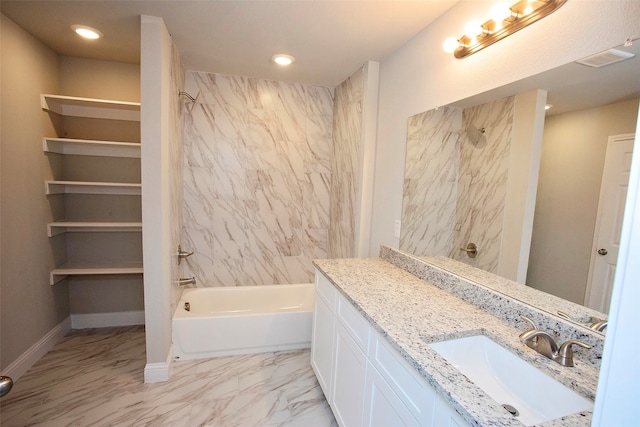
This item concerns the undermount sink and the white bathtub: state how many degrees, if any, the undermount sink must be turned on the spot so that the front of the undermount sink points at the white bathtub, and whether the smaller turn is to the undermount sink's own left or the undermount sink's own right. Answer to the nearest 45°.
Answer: approximately 45° to the undermount sink's own right

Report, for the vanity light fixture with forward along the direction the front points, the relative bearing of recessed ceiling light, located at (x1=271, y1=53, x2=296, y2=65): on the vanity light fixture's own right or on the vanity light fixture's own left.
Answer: on the vanity light fixture's own right

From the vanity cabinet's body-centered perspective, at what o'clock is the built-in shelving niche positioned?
The built-in shelving niche is roughly at 2 o'clock from the vanity cabinet.

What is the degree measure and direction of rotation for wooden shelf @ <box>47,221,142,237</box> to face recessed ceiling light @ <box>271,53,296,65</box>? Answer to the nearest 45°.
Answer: approximately 45° to its left

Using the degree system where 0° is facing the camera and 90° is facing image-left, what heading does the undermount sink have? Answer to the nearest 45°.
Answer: approximately 45°

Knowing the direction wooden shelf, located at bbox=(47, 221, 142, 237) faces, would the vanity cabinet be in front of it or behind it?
in front

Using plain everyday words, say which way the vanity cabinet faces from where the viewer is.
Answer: facing the viewer and to the left of the viewer

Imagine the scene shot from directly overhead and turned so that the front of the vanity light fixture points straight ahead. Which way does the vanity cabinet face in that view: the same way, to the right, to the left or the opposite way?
the same way
